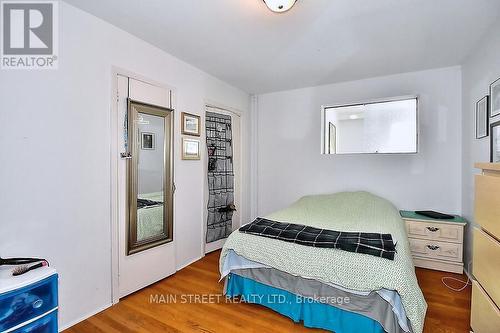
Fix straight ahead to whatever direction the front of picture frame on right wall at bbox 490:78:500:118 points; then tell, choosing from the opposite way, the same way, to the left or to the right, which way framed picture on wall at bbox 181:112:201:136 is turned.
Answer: the opposite way

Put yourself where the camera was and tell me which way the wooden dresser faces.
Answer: facing to the left of the viewer

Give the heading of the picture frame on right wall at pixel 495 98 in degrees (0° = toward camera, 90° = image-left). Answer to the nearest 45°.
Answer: approximately 90°

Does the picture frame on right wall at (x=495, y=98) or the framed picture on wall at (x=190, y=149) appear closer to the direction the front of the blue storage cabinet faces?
the picture frame on right wall

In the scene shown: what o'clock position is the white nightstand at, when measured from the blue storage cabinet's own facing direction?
The white nightstand is roughly at 11 o'clock from the blue storage cabinet.

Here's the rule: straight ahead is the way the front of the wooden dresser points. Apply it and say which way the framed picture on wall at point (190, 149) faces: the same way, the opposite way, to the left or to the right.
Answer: the opposite way

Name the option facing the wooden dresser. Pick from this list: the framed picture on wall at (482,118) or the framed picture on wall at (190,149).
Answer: the framed picture on wall at (190,149)

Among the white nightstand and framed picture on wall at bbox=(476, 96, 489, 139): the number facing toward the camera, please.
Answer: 1

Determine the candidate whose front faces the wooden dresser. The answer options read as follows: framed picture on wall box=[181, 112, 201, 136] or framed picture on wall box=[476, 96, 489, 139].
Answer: framed picture on wall box=[181, 112, 201, 136]

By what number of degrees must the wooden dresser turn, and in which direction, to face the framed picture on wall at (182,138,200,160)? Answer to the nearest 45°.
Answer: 0° — it already faces it

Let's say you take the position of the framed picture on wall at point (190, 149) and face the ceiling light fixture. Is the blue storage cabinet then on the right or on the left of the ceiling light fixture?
right

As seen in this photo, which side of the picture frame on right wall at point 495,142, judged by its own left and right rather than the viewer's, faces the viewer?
left
